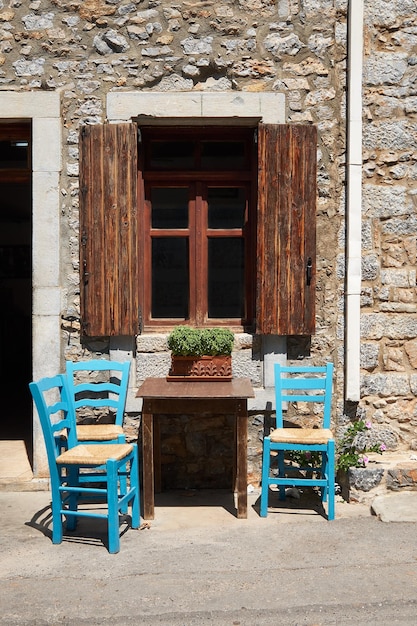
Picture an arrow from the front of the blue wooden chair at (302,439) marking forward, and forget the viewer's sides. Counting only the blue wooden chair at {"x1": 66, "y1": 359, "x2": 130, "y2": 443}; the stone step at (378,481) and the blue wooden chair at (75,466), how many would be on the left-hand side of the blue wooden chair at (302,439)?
1

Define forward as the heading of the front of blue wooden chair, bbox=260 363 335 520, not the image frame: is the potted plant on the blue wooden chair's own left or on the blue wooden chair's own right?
on the blue wooden chair's own right

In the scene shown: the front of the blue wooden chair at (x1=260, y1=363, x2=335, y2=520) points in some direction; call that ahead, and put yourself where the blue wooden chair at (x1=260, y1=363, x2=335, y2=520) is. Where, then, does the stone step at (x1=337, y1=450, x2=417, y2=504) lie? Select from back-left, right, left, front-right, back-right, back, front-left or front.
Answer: left

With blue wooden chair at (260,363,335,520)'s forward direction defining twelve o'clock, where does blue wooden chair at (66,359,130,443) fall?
blue wooden chair at (66,359,130,443) is roughly at 3 o'clock from blue wooden chair at (260,363,335,520).

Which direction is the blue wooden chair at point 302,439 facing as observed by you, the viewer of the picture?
facing the viewer

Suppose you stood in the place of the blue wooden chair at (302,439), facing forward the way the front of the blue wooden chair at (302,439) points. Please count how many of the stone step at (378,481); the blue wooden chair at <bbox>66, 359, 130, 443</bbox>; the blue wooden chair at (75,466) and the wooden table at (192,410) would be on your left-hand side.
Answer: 1

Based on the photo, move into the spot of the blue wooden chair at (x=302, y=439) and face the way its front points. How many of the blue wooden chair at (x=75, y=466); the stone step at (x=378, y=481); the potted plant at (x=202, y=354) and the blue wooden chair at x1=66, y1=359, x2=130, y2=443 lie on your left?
1

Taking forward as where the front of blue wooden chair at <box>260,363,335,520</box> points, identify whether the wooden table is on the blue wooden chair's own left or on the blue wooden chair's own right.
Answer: on the blue wooden chair's own right
